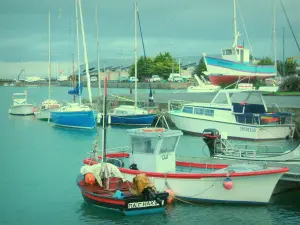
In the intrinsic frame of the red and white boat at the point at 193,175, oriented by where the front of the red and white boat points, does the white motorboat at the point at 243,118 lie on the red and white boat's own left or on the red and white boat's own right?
on the red and white boat's own left

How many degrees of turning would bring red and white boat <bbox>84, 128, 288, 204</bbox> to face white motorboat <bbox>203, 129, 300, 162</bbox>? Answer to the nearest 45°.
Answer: approximately 90° to its left

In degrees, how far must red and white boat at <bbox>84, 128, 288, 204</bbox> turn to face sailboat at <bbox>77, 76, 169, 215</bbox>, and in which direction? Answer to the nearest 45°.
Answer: approximately 135° to its right

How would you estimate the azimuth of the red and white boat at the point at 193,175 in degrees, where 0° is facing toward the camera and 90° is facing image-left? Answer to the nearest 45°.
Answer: approximately 315°

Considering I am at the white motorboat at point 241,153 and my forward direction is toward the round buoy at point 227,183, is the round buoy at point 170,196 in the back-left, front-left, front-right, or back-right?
front-right

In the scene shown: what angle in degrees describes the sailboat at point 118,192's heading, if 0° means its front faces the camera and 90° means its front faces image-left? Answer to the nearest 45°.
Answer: approximately 135°

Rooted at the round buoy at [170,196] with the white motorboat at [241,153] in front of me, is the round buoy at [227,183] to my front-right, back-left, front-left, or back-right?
front-right

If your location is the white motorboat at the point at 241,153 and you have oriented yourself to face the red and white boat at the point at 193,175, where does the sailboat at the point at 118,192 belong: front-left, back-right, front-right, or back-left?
front-right
